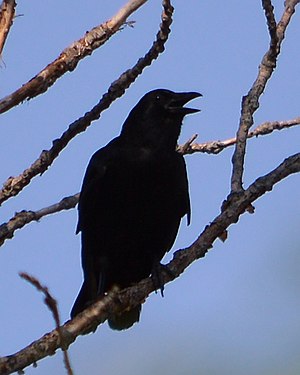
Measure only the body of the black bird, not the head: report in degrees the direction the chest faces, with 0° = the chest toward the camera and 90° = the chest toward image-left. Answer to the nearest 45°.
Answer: approximately 315°
